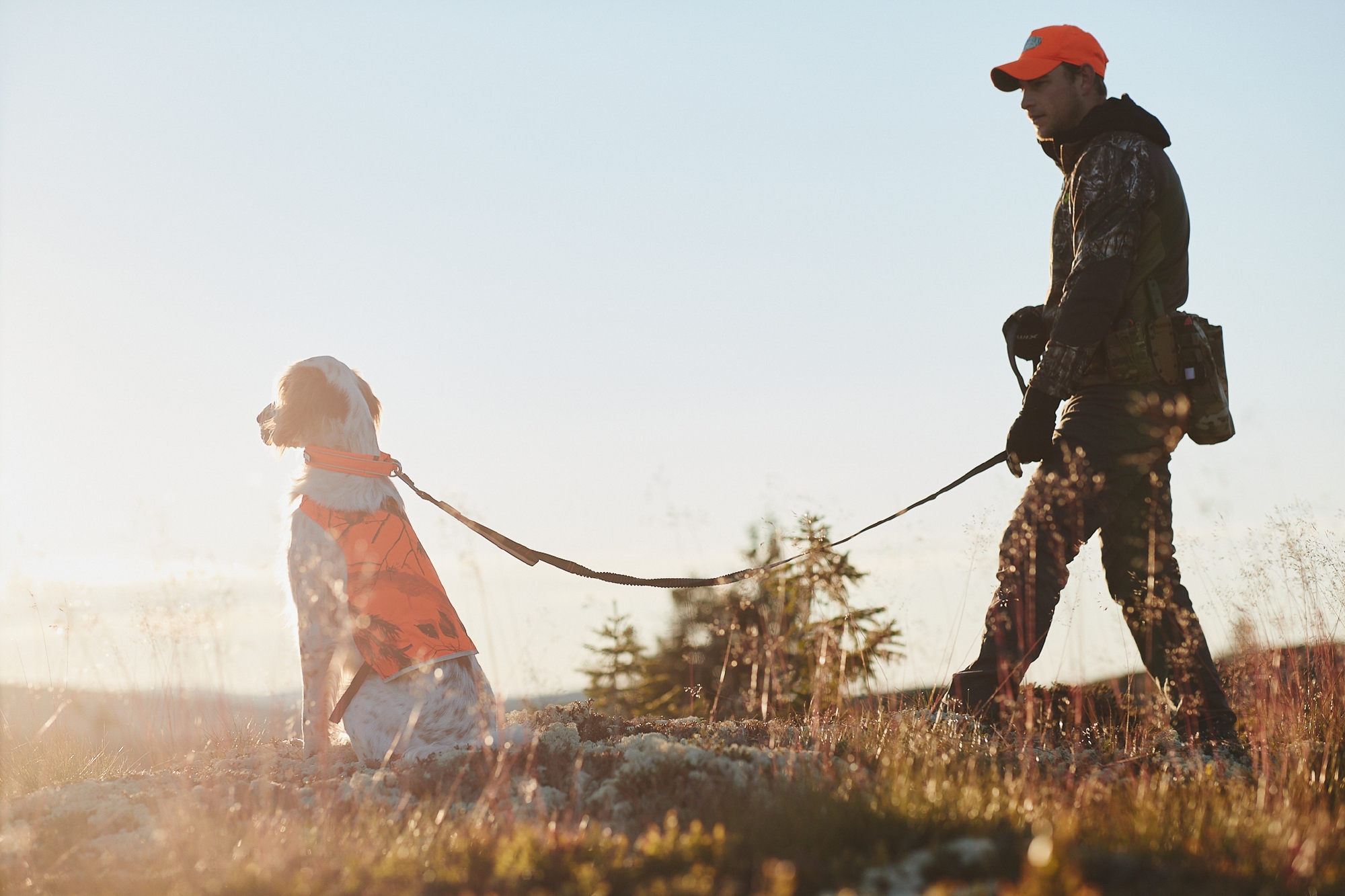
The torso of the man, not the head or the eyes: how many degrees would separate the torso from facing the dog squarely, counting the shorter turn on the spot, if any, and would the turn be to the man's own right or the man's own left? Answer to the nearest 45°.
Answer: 0° — they already face it

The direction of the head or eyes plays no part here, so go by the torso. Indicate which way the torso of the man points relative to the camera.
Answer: to the viewer's left

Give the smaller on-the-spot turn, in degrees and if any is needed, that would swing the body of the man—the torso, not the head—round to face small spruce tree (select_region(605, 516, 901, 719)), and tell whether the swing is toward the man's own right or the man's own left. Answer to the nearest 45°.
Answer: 0° — they already face it

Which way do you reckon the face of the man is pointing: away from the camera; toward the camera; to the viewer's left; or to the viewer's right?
to the viewer's left
